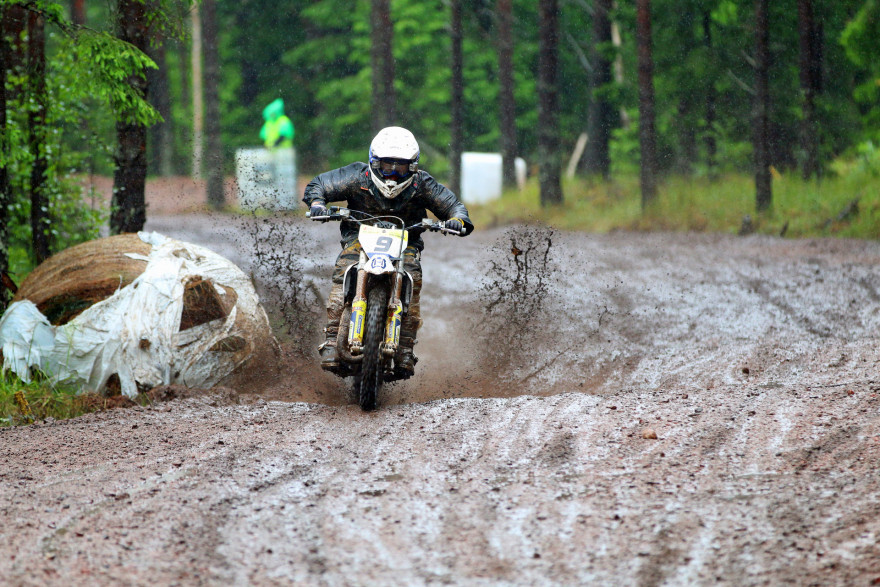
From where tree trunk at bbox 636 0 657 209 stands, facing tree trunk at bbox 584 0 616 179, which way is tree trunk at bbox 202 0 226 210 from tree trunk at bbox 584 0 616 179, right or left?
left

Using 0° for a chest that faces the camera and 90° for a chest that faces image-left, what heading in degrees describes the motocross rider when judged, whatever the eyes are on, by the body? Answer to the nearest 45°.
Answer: approximately 0°

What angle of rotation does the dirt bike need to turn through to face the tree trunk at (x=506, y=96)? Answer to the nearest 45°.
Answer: approximately 180°

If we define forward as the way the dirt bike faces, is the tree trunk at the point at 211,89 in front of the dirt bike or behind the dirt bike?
behind

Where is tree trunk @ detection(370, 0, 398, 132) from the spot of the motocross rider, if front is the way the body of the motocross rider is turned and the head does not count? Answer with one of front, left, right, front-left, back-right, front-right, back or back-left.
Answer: back

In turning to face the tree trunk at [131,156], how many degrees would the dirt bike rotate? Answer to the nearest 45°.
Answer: approximately 135° to its right

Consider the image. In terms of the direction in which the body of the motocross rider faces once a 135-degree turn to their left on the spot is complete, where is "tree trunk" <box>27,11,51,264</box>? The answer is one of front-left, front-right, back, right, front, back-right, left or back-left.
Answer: left

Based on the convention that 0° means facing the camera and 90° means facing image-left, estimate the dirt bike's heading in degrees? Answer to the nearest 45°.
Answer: approximately 0°

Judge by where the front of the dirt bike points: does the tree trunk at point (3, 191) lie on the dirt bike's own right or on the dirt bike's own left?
on the dirt bike's own right

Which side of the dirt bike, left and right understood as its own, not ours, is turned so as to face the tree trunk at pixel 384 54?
back

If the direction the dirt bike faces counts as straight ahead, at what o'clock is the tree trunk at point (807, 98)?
The tree trunk is roughly at 7 o'clock from the dirt bike.

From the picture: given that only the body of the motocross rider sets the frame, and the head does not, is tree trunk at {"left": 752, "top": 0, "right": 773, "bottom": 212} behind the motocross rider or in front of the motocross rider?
behind

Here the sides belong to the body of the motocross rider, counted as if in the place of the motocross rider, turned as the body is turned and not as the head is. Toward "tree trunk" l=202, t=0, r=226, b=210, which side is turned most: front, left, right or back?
back
